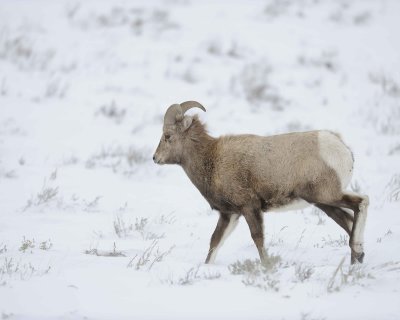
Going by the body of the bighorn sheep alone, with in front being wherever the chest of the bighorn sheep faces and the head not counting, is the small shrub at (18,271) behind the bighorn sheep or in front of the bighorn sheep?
in front

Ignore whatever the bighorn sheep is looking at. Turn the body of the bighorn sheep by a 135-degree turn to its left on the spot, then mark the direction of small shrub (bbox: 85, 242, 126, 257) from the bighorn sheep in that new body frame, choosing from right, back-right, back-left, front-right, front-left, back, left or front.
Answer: back-right

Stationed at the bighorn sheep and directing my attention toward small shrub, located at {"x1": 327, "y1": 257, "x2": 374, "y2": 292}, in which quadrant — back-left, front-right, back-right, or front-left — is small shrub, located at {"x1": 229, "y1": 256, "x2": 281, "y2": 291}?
front-right

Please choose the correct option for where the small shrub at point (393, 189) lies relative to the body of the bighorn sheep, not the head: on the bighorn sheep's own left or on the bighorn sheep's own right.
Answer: on the bighorn sheep's own right

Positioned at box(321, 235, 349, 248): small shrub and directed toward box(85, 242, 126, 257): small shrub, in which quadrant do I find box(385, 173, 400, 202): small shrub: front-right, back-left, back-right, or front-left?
back-right

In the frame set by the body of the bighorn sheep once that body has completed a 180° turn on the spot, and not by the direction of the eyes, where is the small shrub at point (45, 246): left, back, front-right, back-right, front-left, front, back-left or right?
back

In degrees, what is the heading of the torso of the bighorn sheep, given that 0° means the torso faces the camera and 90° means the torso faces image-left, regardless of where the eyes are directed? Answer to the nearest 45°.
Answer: approximately 90°

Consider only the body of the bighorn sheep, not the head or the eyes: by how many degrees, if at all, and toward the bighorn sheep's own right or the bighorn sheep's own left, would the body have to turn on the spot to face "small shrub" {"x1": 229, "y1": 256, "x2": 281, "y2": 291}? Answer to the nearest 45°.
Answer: approximately 90° to the bighorn sheep's own left

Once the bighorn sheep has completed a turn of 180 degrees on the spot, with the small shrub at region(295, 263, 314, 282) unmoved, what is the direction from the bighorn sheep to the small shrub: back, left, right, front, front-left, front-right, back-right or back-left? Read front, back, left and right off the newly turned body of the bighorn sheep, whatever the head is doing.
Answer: right

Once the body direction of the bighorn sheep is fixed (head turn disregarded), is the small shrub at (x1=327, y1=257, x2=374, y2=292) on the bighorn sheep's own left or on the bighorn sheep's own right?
on the bighorn sheep's own left
